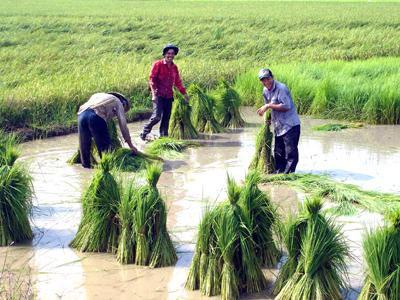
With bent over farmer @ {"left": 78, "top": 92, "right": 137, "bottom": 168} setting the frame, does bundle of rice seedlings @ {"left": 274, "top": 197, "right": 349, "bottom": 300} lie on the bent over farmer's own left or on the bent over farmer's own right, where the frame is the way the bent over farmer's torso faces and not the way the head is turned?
on the bent over farmer's own right

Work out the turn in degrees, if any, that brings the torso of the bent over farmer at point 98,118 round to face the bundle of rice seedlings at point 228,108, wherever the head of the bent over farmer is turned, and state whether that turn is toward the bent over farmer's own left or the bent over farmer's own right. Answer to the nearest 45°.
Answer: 0° — they already face it

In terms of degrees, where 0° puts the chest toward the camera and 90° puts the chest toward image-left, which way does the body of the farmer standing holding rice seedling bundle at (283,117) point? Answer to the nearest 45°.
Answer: approximately 45°

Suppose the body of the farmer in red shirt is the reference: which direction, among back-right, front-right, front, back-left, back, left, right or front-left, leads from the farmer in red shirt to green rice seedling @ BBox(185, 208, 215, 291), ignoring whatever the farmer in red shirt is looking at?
front-right

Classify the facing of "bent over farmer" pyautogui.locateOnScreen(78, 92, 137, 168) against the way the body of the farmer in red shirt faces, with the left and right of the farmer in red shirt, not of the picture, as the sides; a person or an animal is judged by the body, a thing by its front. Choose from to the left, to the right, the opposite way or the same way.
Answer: to the left

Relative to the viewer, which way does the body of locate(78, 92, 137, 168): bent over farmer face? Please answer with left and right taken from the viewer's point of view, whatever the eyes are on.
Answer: facing away from the viewer and to the right of the viewer

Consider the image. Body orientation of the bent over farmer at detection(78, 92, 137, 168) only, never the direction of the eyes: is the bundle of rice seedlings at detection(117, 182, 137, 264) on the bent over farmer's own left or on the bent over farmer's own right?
on the bent over farmer's own right

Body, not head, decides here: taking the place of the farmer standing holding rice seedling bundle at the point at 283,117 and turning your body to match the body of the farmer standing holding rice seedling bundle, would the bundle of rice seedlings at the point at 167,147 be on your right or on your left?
on your right

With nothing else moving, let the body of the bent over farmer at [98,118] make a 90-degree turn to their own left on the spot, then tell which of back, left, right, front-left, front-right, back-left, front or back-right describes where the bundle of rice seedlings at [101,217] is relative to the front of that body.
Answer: back-left
